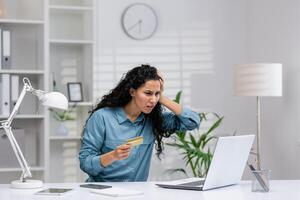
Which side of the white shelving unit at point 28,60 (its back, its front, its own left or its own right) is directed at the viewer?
front

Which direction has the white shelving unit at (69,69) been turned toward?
toward the camera

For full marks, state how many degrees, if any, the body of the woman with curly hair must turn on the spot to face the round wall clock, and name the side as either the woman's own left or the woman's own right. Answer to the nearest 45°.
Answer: approximately 135° to the woman's own left

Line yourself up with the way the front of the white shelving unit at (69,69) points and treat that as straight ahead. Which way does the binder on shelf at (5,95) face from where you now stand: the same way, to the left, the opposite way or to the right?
the same way

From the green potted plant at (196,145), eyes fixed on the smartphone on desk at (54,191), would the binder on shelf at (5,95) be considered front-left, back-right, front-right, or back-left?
front-right

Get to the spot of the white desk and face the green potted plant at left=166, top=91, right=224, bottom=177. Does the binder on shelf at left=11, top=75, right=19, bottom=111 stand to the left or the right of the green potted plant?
left

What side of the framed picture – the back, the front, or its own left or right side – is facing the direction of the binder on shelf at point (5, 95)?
right

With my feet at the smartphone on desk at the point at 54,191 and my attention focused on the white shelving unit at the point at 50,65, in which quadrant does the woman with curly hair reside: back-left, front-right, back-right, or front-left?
front-right

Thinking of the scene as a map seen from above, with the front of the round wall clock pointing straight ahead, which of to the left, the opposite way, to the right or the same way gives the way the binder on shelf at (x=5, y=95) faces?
the same way

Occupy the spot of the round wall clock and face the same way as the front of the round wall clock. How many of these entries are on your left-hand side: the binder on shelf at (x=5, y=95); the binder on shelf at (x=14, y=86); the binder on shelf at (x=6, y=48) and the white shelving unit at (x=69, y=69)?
0

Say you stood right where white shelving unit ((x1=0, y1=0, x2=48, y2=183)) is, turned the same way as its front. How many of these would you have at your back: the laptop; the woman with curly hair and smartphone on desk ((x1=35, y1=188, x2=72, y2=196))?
0

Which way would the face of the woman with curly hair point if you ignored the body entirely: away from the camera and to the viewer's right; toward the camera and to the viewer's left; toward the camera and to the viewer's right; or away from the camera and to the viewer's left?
toward the camera and to the viewer's right

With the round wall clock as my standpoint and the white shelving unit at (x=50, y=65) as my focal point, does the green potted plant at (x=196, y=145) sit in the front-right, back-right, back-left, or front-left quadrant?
back-left

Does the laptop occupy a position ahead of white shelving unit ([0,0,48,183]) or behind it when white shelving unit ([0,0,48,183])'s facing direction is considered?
ahead

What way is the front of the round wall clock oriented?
toward the camera

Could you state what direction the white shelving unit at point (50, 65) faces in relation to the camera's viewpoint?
facing the viewer

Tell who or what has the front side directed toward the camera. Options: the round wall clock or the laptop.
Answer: the round wall clock

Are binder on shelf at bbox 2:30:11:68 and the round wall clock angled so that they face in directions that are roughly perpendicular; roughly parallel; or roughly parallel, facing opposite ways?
roughly parallel
